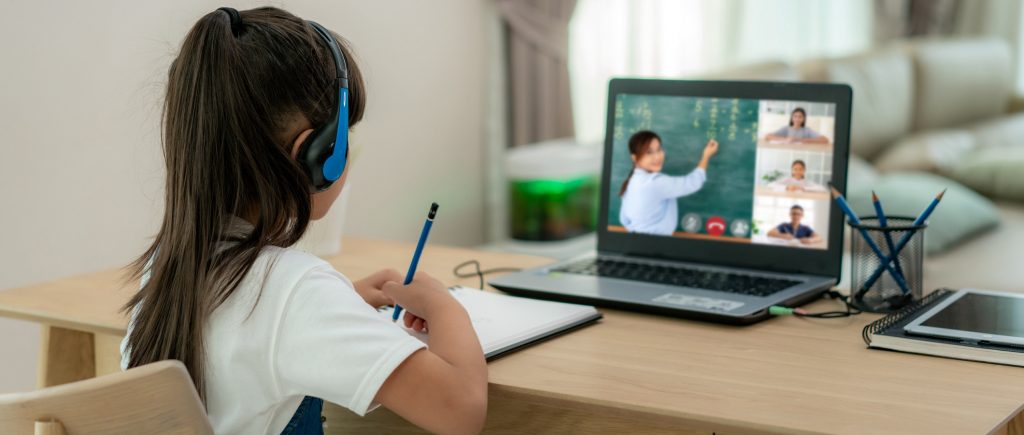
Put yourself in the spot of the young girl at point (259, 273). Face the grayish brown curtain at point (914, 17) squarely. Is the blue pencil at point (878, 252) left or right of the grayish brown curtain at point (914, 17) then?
right

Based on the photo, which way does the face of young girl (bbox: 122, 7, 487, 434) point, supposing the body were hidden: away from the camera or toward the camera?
away from the camera

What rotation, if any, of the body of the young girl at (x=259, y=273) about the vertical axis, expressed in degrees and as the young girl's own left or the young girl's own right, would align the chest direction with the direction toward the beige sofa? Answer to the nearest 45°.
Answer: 0° — they already face it

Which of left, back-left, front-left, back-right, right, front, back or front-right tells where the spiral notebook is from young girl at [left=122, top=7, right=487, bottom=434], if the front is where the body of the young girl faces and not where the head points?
front-right

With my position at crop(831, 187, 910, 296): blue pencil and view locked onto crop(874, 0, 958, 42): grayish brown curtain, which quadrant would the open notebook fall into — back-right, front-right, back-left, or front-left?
back-left

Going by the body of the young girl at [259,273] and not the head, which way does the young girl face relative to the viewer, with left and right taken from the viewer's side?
facing away from the viewer and to the right of the viewer

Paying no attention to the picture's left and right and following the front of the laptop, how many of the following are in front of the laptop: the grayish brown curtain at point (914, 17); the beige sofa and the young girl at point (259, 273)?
1

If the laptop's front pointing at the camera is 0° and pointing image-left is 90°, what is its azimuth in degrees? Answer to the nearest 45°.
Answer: approximately 45°
